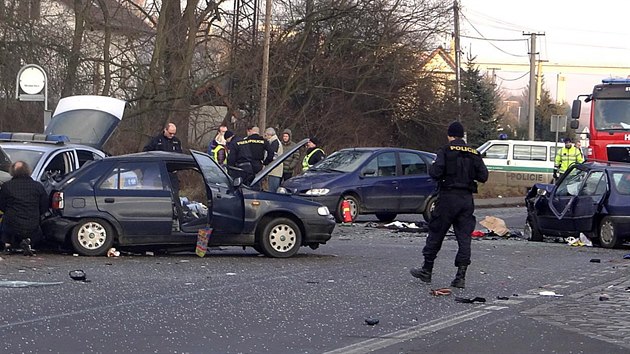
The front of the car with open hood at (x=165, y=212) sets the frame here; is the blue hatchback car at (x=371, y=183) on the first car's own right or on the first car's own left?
on the first car's own left

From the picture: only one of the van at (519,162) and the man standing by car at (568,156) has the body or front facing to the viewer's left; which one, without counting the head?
the van

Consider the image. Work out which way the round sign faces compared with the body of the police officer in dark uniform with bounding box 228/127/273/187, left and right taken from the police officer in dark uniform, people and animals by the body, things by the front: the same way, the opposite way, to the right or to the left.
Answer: the opposite way

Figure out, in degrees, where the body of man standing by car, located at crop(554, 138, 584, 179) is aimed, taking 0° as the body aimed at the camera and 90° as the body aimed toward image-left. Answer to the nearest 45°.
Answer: approximately 0°

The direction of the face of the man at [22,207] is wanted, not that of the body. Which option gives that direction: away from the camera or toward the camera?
away from the camera

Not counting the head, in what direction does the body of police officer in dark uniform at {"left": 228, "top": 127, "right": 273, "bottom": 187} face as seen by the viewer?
away from the camera

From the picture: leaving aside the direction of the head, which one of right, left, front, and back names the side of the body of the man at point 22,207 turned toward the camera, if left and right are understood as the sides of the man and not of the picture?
back

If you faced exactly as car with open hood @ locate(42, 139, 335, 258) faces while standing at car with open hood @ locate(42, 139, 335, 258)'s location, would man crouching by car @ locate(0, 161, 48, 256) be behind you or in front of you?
behind

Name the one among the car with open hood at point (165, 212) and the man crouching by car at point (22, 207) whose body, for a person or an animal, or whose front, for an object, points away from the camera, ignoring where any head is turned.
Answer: the man crouching by car

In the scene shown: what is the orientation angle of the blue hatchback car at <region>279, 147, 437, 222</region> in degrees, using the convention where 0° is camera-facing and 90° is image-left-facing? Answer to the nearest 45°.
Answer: approximately 45°

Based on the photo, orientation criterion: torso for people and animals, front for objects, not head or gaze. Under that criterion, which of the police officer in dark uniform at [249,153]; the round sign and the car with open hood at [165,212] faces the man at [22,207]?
the round sign
